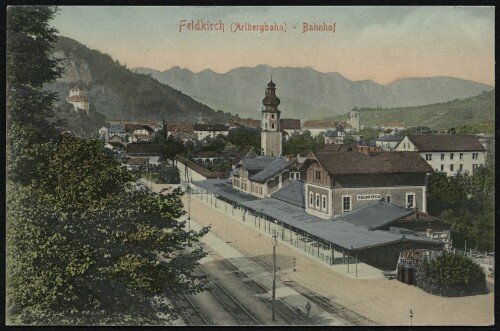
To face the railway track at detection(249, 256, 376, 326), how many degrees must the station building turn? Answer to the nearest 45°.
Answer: approximately 45° to its left

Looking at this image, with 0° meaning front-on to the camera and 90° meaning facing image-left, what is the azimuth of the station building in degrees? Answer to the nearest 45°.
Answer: approximately 45°

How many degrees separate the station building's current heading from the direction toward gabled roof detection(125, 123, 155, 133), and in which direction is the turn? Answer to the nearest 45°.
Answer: approximately 45° to its right

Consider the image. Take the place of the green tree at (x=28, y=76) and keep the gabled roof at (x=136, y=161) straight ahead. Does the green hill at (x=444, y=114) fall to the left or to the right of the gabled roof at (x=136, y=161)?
right

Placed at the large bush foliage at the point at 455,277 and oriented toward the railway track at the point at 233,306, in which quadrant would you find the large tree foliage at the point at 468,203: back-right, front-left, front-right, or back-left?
back-right

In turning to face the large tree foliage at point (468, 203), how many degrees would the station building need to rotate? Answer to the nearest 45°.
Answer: approximately 135° to its left

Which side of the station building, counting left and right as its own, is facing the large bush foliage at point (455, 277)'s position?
left

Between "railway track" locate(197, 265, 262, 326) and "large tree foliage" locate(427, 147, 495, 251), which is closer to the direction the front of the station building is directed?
the railway track
